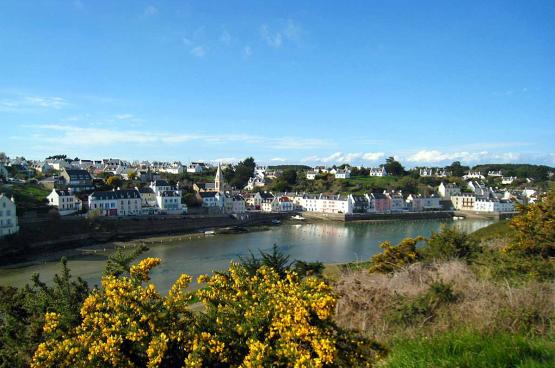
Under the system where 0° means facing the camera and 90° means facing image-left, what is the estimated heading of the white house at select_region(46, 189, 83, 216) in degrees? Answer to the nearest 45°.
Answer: approximately 315°

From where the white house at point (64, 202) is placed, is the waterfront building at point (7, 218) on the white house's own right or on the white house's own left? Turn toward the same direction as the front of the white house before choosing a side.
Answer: on the white house's own right

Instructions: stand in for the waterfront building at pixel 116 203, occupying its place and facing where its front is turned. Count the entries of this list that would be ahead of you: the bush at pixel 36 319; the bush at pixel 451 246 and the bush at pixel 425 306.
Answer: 3

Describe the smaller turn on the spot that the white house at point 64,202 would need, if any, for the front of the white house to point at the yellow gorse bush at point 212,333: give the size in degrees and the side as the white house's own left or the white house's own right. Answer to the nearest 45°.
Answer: approximately 45° to the white house's own right

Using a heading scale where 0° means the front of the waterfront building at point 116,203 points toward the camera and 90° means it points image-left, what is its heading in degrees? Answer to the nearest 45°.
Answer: approximately 0°

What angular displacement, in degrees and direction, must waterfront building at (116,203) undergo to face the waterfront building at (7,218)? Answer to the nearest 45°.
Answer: approximately 45° to its right

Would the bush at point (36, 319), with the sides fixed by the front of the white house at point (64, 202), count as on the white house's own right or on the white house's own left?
on the white house's own right

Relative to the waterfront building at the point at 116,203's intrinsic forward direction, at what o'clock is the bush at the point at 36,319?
The bush is roughly at 12 o'clock from the waterfront building.
